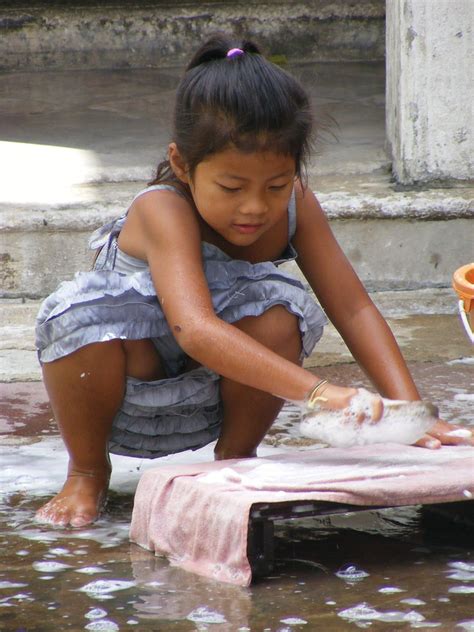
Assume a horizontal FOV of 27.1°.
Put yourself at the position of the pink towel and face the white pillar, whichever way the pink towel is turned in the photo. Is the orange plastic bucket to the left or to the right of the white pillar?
right

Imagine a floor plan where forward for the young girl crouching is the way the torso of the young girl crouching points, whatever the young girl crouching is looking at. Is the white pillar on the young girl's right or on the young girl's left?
on the young girl's left

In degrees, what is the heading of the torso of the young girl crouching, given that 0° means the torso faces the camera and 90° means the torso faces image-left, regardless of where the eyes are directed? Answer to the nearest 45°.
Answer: approximately 315°
